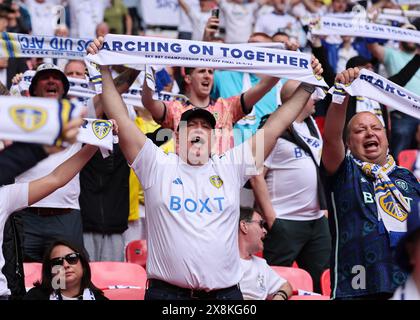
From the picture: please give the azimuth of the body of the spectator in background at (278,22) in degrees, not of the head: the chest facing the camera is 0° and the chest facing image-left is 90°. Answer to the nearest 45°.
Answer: approximately 0°

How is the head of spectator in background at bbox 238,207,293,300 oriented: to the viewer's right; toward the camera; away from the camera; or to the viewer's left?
to the viewer's right

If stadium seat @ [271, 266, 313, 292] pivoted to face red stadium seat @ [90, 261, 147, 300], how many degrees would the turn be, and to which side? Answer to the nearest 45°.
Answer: approximately 90° to its right

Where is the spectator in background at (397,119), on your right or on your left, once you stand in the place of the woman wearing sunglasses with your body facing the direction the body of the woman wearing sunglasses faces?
on your left

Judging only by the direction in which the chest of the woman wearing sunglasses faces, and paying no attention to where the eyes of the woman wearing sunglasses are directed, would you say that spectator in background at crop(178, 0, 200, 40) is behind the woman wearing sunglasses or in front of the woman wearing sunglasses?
behind
